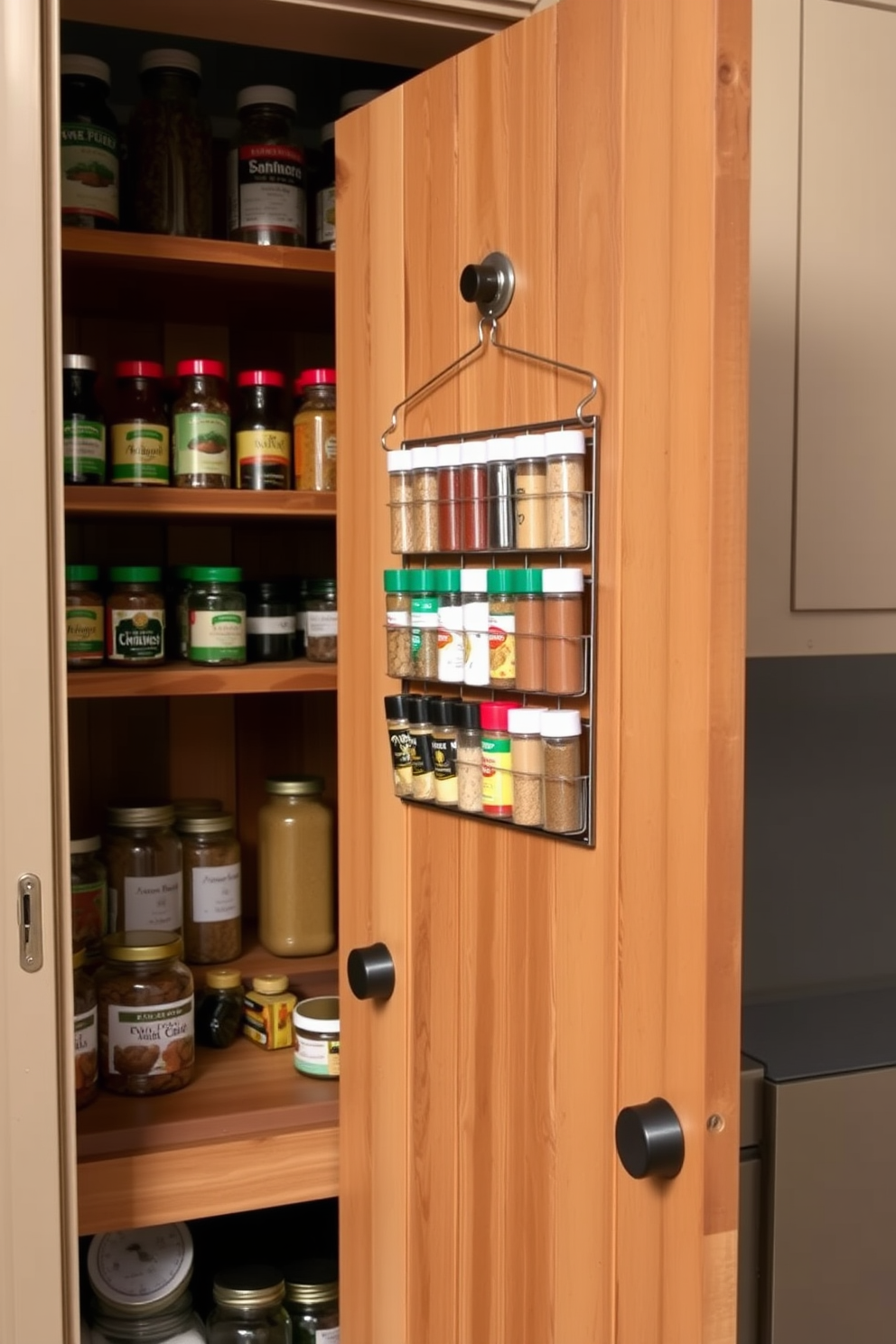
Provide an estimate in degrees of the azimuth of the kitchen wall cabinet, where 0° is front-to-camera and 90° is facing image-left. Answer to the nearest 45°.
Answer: approximately 0°

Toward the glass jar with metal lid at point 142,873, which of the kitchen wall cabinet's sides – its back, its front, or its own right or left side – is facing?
right

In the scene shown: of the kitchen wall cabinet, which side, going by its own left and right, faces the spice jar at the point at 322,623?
right

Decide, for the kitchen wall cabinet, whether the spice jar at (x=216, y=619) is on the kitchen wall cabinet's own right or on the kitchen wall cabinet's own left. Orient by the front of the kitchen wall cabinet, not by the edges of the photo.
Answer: on the kitchen wall cabinet's own right

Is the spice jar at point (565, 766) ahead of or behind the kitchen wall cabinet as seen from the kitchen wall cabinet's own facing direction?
ahead
